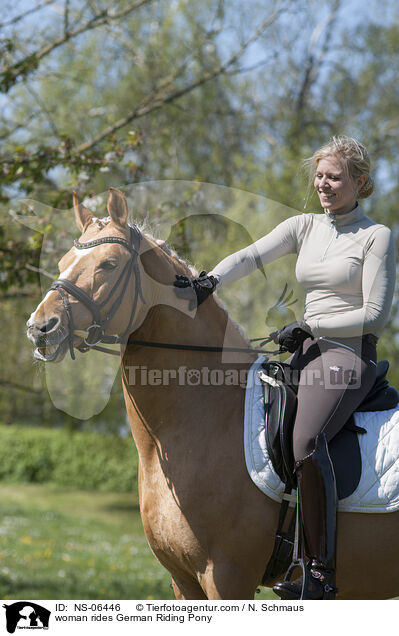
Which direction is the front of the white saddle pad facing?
to the viewer's left

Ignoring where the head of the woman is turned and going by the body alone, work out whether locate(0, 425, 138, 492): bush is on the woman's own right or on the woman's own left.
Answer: on the woman's own right

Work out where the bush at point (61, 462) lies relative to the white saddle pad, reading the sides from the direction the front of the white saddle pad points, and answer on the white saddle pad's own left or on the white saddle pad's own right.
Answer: on the white saddle pad's own right

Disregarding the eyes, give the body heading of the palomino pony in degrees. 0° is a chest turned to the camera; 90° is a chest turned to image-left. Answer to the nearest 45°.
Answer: approximately 45°
